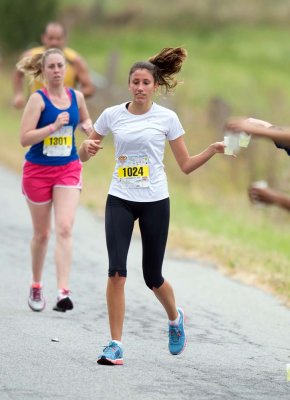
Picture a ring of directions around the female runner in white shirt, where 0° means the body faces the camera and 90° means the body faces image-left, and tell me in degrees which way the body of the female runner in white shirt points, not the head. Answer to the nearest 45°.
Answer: approximately 0°

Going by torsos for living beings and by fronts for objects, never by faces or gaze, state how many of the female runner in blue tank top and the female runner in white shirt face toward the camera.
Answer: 2

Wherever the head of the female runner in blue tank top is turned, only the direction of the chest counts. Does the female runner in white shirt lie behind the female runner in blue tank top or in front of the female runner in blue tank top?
in front

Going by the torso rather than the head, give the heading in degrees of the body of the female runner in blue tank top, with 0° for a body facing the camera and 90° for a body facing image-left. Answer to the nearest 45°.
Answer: approximately 0°
